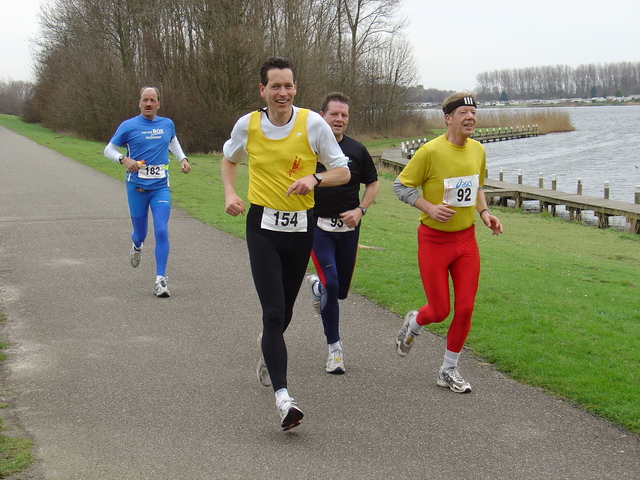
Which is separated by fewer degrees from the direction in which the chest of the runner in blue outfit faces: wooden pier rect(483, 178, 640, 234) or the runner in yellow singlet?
the runner in yellow singlet

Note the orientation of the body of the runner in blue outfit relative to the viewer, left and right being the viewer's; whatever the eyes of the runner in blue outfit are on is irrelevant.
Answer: facing the viewer

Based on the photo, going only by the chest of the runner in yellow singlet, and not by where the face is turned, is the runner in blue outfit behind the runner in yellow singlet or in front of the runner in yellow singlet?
behind

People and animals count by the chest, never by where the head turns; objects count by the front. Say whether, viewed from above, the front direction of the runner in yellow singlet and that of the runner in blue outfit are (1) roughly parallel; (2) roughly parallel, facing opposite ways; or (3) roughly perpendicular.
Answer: roughly parallel

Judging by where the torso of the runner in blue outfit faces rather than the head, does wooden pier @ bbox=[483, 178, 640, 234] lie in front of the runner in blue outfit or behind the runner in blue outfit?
behind

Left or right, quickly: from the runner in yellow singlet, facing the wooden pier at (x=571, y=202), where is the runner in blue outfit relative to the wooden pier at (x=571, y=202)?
left

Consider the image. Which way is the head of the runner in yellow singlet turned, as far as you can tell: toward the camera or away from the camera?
toward the camera

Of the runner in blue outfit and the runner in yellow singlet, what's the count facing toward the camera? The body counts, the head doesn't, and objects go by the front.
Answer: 2

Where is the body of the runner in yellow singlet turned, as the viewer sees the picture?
toward the camera

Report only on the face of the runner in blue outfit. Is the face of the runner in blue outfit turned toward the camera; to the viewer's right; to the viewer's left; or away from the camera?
toward the camera

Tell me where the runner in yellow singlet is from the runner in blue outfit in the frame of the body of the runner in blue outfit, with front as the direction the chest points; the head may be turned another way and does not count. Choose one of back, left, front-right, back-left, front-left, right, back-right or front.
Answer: front

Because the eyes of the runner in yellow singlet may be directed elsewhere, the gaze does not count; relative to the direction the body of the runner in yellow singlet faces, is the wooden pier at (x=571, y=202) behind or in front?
behind
